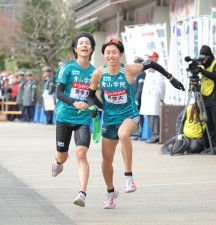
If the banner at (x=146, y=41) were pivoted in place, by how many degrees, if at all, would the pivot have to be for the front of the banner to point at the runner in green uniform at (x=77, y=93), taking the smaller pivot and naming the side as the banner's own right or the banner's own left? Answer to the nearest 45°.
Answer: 0° — it already faces them

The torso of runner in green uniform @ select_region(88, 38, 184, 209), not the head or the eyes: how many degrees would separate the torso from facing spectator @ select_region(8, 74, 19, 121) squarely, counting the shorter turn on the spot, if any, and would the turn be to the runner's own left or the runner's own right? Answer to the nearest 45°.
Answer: approximately 180°

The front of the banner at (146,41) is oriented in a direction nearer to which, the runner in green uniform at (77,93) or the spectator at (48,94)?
the runner in green uniform

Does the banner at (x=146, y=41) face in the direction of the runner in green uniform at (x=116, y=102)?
yes

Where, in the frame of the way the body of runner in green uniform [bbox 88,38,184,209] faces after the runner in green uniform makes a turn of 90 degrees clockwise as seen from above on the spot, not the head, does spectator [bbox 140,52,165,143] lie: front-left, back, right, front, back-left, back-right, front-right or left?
right

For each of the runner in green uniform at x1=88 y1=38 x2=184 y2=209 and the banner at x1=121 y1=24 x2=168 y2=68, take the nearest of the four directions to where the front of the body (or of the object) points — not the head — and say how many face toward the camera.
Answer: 2

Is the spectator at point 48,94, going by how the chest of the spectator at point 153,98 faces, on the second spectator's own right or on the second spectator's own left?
on the second spectator's own right

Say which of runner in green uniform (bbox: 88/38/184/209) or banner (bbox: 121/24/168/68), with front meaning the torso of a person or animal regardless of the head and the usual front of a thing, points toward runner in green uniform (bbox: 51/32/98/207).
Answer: the banner
